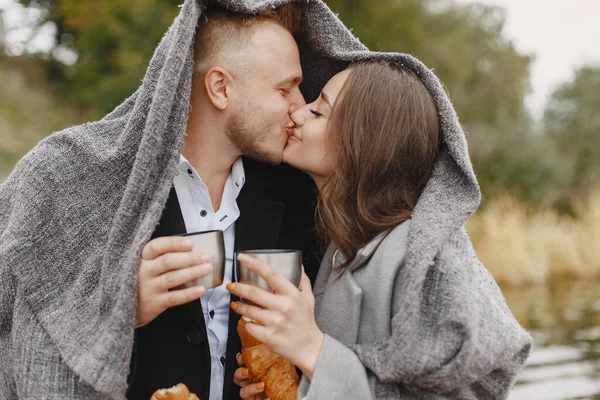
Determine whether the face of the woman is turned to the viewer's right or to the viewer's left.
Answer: to the viewer's left

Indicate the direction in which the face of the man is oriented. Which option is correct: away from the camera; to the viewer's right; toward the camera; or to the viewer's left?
to the viewer's right

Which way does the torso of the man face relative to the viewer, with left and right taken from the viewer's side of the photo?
facing the viewer and to the right of the viewer
